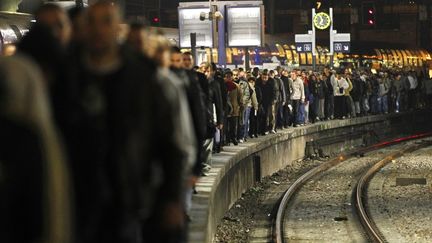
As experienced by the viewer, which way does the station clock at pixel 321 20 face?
facing the viewer

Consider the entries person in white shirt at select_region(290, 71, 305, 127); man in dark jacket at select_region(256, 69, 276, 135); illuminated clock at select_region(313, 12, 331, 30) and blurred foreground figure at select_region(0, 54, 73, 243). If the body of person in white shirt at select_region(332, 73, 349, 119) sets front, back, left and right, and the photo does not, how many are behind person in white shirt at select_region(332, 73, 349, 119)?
1

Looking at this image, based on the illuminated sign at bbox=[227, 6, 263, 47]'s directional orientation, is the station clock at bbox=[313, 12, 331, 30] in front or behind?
behind

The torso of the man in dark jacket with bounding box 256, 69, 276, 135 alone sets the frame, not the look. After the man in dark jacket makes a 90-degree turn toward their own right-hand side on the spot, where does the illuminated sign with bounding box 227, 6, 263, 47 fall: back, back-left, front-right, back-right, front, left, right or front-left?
right

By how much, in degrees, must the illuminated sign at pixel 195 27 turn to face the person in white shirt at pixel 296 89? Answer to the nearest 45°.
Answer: approximately 45° to its left

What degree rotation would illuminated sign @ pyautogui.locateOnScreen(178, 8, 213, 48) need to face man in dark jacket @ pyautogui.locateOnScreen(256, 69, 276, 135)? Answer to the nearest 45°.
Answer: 0° — it already faces them

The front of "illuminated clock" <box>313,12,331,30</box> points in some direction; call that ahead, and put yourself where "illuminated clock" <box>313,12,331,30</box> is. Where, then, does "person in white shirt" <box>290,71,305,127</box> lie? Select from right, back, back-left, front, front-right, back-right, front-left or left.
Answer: front

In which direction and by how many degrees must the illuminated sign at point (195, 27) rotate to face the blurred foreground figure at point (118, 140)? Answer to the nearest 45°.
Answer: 0° — it already faces them

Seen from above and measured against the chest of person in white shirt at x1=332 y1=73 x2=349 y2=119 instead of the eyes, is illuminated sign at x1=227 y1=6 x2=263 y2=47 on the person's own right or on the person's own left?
on the person's own right

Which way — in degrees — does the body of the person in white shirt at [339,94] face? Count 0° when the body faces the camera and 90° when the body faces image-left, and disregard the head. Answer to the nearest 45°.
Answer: approximately 0°

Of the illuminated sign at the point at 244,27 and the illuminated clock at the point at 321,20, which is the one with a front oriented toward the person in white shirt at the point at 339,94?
the illuminated clock at the point at 321,20

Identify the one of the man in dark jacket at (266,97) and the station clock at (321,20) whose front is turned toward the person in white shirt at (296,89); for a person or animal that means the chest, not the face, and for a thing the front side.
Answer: the station clock

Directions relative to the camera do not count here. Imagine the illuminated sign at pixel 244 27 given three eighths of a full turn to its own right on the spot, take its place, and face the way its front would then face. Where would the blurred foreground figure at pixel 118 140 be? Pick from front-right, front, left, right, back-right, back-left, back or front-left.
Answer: back-left

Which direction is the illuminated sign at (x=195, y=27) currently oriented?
toward the camera

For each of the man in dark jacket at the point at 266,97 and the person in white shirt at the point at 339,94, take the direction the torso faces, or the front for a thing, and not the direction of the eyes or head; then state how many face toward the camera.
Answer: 2

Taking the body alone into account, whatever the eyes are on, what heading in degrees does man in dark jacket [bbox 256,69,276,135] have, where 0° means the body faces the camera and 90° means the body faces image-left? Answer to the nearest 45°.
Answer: approximately 0°

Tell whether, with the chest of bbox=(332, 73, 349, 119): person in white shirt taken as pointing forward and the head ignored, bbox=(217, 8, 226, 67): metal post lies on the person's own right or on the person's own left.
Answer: on the person's own right
